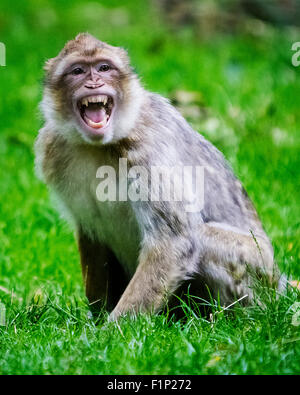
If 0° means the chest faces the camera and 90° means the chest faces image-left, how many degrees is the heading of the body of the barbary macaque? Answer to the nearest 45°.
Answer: approximately 45°
